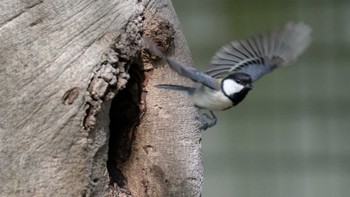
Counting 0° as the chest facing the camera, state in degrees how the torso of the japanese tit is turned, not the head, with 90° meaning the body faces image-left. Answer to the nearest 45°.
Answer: approximately 315°

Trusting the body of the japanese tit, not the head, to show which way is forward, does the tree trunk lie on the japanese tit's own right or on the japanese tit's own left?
on the japanese tit's own right
